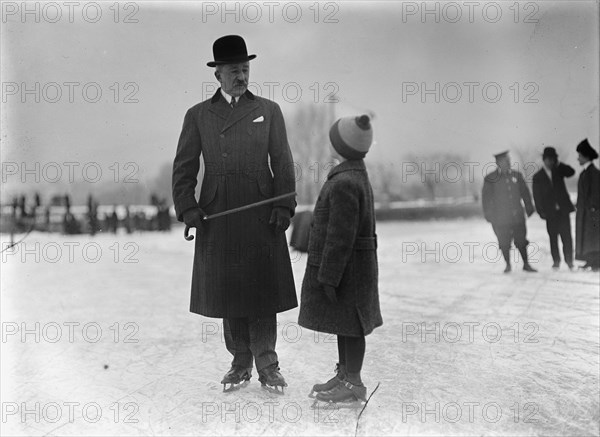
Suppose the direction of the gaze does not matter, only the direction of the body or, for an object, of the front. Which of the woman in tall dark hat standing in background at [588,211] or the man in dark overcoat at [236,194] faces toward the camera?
the man in dark overcoat

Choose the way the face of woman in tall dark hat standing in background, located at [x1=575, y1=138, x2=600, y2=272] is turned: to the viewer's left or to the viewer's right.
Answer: to the viewer's left

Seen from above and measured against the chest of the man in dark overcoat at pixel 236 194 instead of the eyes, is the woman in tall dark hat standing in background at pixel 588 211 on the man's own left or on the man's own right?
on the man's own left

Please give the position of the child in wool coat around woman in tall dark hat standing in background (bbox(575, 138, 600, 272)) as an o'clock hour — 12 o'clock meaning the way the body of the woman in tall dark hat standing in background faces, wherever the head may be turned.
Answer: The child in wool coat is roughly at 10 o'clock from the woman in tall dark hat standing in background.

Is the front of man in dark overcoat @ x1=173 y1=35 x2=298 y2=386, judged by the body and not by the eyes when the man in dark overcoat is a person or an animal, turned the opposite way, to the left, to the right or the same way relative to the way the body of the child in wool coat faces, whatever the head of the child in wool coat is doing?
to the left

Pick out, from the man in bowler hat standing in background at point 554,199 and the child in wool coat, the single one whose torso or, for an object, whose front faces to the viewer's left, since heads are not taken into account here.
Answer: the child in wool coat

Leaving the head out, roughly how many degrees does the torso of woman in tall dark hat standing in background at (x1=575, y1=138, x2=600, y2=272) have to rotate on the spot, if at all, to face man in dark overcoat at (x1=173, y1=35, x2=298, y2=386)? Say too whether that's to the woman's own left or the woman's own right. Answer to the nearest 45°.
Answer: approximately 45° to the woman's own left

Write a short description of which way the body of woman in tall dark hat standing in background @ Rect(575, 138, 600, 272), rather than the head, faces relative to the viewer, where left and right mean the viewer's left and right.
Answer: facing to the left of the viewer

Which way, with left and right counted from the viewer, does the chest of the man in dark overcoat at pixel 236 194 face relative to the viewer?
facing the viewer

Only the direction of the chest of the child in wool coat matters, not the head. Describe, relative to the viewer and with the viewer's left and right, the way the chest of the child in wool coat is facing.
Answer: facing to the left of the viewer

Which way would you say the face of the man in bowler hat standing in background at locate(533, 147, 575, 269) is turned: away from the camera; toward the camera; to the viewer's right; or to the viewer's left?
toward the camera
